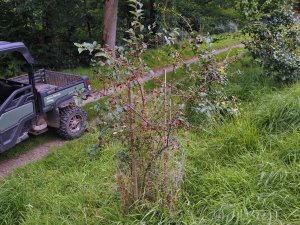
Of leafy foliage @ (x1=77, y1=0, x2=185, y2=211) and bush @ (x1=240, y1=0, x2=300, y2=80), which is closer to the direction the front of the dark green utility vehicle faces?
the leafy foliage

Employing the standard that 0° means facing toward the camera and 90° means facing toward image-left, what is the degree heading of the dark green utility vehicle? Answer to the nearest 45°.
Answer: approximately 45°

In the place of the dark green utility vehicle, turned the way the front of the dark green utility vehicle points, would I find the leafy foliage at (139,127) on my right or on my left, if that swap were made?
on my left

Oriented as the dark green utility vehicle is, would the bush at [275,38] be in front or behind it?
behind
